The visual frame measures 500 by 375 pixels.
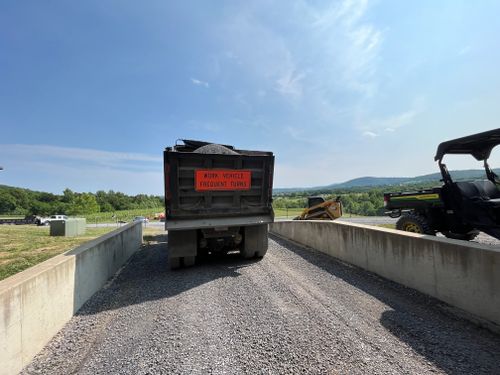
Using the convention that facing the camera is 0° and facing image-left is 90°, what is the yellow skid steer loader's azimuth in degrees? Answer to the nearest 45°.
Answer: approximately 90°

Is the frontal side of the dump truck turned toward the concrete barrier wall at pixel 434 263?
no

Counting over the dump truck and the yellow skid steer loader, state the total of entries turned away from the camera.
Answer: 1

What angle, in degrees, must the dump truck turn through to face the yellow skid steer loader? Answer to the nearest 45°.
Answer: approximately 45° to its right

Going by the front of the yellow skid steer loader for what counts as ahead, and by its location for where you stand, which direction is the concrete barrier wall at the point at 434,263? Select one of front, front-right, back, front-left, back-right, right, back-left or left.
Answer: left

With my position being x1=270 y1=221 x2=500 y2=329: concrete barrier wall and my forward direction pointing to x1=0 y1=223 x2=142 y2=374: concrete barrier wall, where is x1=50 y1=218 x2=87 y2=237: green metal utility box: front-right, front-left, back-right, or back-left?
front-right

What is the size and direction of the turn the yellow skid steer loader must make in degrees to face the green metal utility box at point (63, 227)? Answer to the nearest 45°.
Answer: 0° — it already faces it

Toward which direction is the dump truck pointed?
away from the camera

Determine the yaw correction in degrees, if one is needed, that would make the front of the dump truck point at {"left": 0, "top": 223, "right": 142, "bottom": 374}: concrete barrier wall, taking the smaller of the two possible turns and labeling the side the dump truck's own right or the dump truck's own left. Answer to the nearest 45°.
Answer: approximately 135° to the dump truck's own left

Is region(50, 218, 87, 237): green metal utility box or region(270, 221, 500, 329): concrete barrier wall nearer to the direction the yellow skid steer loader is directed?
the green metal utility box

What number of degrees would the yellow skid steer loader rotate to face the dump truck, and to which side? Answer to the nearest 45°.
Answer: approximately 90° to its left

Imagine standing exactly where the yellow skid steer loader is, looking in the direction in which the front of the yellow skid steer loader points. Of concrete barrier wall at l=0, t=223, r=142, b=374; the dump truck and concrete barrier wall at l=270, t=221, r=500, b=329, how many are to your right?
0

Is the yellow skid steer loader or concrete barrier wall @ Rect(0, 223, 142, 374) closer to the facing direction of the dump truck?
the yellow skid steer loader

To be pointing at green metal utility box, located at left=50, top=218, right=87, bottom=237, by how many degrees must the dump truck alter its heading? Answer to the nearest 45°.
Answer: approximately 45° to its left

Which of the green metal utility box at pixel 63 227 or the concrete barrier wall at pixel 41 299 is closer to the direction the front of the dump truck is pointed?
the green metal utility box

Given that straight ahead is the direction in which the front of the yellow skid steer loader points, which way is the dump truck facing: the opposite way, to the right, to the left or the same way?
to the right
